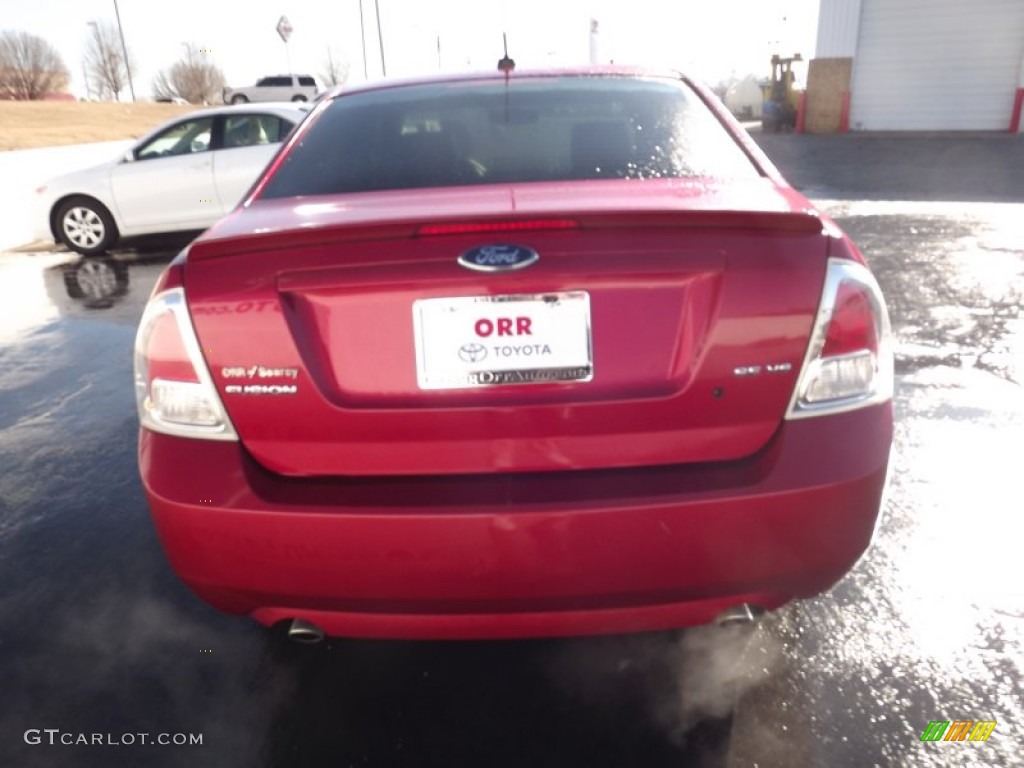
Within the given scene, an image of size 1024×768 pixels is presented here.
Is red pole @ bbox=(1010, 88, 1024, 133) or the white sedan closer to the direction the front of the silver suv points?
the white sedan

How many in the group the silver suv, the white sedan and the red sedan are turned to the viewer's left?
2

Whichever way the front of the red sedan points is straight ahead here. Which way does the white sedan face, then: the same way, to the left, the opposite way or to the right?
to the left

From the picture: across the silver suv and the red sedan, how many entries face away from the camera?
1

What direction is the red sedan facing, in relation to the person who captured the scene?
facing away from the viewer

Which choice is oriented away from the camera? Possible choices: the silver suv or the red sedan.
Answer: the red sedan

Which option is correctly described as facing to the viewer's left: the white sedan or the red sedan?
the white sedan

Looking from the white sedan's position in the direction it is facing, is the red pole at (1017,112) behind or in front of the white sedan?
behind

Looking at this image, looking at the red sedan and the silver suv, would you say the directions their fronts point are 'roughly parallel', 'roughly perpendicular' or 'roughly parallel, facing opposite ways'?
roughly perpendicular

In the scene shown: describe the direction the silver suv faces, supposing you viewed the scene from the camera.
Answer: facing to the left of the viewer

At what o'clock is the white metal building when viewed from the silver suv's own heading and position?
The white metal building is roughly at 8 o'clock from the silver suv.

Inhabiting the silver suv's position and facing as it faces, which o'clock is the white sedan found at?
The white sedan is roughly at 9 o'clock from the silver suv.

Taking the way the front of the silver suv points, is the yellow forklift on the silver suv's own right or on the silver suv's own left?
on the silver suv's own left

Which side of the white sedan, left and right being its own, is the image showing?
left

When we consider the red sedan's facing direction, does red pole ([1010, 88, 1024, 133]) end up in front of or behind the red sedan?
in front
